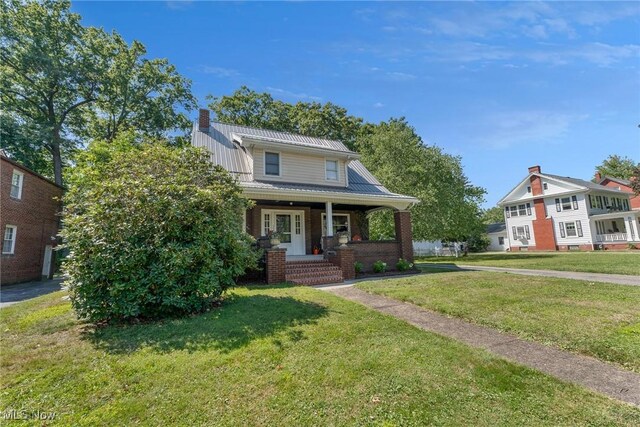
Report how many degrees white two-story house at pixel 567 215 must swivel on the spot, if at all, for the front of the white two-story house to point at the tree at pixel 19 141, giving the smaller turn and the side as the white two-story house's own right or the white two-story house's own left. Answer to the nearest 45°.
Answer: approximately 90° to the white two-story house's own right

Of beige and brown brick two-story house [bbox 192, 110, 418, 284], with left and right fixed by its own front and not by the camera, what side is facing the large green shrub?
right

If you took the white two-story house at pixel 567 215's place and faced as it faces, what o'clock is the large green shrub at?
The large green shrub is roughly at 2 o'clock from the white two-story house.

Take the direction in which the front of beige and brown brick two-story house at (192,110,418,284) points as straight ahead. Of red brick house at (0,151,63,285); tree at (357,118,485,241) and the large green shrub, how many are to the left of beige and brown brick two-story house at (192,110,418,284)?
1

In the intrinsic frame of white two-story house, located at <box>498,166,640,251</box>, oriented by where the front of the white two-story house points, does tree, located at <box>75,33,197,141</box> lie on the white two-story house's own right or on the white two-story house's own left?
on the white two-story house's own right

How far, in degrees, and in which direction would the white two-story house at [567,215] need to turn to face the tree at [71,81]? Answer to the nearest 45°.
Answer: approximately 90° to its right
